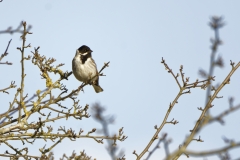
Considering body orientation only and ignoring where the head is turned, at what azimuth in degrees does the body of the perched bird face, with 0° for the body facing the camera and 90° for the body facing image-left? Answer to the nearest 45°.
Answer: approximately 45°
